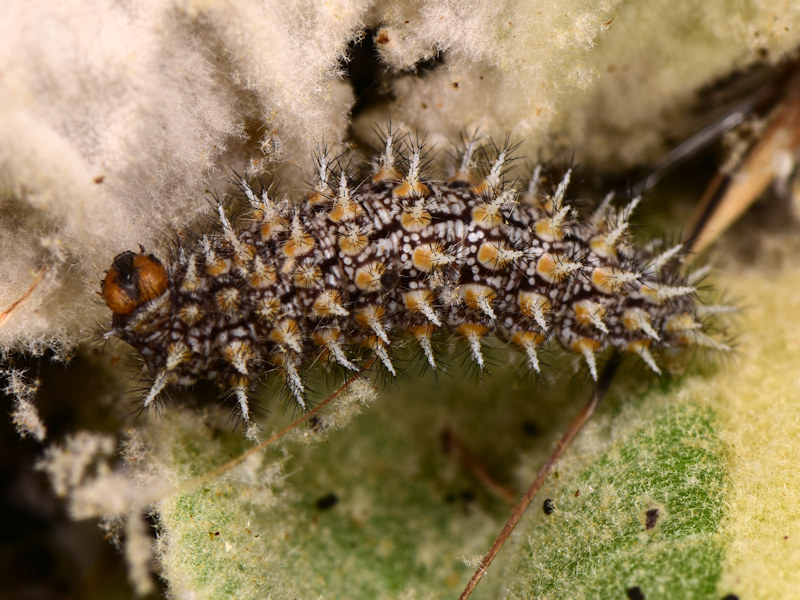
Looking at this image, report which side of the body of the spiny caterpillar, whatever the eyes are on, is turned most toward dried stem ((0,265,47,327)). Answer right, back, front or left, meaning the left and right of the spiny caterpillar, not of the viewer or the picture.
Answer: front

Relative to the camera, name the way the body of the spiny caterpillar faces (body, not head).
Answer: to the viewer's left
